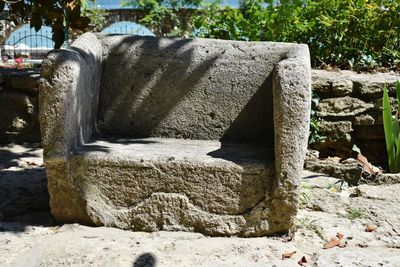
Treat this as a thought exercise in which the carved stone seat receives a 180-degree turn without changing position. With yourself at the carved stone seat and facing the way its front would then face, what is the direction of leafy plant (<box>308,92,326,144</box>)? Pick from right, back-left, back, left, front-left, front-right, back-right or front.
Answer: front-right

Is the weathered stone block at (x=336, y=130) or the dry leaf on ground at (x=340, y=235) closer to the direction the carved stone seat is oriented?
the dry leaf on ground

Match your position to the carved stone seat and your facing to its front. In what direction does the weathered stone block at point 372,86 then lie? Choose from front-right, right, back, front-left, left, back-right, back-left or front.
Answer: back-left

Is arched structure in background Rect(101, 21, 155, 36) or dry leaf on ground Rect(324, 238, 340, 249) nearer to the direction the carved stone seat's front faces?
the dry leaf on ground

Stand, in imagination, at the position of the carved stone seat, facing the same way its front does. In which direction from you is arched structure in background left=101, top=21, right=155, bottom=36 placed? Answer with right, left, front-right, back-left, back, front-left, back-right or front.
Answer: back

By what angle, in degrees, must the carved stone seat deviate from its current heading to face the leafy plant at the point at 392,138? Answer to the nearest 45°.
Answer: approximately 135° to its left

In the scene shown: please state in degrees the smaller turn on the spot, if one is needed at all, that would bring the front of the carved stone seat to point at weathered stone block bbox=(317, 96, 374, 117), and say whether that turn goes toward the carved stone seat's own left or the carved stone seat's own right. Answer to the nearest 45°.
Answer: approximately 135° to the carved stone seat's own left

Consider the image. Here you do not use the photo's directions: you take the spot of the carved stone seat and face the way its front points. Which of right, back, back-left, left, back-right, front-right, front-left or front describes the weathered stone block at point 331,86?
back-left

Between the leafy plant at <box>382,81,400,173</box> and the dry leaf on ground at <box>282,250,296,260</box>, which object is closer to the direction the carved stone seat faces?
the dry leaf on ground

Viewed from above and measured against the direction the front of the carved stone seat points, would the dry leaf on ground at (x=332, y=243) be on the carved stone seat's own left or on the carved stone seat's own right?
on the carved stone seat's own left

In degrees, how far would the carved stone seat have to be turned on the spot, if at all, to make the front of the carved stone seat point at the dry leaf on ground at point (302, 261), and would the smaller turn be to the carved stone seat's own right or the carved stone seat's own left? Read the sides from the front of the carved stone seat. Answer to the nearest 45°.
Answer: approximately 45° to the carved stone seat's own left

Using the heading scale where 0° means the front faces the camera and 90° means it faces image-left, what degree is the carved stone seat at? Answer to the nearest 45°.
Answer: approximately 0°

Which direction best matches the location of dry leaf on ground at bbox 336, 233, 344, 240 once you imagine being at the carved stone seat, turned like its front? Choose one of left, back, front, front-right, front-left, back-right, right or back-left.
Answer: left

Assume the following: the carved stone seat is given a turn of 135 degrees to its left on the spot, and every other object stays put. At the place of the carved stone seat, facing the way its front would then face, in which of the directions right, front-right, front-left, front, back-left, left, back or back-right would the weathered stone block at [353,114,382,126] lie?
front

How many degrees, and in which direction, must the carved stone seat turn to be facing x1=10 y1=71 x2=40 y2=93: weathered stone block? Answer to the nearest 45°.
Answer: approximately 135° to its right

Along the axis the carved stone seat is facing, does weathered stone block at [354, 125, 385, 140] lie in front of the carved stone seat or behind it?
behind

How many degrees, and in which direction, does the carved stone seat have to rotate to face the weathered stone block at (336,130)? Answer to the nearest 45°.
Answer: approximately 135° to its left
